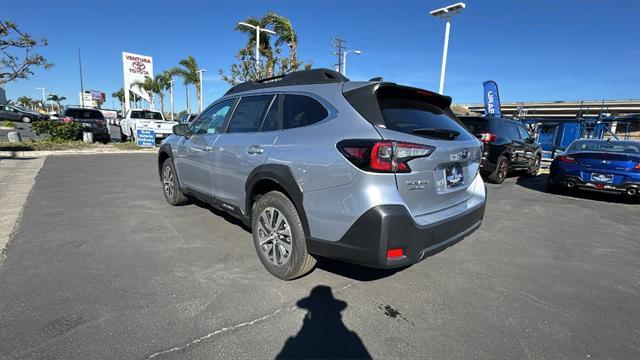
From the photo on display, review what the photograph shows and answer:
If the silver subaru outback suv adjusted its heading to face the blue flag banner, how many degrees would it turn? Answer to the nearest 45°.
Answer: approximately 90° to its right

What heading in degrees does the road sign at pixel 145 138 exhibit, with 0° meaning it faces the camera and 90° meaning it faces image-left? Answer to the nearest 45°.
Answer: approximately 0°

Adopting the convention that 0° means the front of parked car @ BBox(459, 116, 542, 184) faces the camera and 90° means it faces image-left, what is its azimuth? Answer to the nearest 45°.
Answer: approximately 225°

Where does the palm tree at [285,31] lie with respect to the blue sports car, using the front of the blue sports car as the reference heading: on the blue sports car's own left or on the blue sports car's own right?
on the blue sports car's own left

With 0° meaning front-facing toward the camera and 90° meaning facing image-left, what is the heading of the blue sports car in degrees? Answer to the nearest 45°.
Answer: approximately 180°

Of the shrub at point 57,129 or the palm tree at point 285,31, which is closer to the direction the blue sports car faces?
the palm tree

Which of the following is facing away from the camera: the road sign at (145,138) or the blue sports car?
the blue sports car

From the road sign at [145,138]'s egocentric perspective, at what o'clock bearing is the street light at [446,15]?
The street light is roughly at 10 o'clock from the road sign.

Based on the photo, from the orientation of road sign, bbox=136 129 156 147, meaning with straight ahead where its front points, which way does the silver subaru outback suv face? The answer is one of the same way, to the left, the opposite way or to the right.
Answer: the opposite way

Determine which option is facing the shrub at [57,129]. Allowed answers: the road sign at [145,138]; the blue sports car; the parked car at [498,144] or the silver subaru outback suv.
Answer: the silver subaru outback suv

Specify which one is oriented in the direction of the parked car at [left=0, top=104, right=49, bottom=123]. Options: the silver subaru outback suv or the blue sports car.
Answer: the silver subaru outback suv

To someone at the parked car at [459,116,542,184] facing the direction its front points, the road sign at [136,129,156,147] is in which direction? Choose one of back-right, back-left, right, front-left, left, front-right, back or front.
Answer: back-left

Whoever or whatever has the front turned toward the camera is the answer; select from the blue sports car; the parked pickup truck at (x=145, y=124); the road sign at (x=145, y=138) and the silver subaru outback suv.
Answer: the road sign

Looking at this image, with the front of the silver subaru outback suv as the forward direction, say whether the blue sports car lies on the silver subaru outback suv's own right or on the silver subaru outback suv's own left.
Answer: on the silver subaru outback suv's own right
